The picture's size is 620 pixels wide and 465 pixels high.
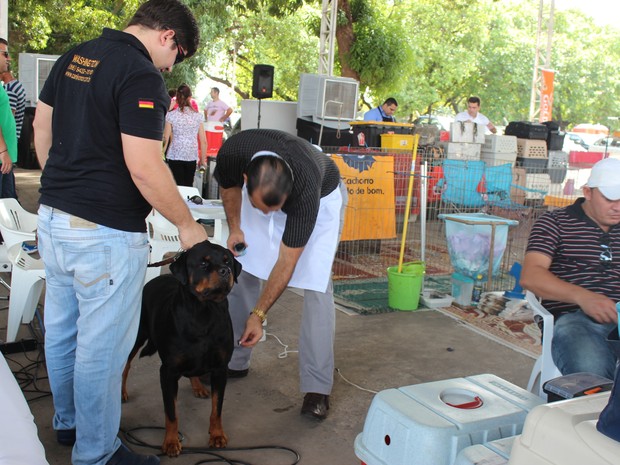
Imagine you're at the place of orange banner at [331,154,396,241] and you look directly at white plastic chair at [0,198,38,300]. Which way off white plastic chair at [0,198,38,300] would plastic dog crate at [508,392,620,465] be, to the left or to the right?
left

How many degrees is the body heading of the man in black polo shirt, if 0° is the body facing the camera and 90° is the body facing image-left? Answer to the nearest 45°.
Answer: approximately 225°

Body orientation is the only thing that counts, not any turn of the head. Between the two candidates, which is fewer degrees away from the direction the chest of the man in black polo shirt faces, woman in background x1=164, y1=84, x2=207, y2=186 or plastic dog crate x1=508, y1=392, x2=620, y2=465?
the woman in background

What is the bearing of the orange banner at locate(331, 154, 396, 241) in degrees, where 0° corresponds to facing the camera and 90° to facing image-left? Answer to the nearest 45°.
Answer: approximately 0°
